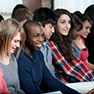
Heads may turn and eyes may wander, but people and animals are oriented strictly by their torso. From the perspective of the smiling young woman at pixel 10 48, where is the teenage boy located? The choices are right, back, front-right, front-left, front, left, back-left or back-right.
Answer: left

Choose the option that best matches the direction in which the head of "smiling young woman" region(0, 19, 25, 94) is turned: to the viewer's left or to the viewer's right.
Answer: to the viewer's right

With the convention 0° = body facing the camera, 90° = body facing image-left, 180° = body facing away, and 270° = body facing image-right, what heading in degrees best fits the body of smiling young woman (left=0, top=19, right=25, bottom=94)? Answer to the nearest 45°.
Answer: approximately 315°
